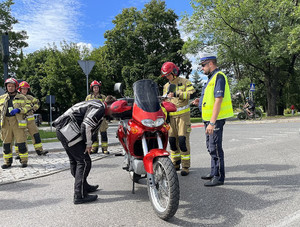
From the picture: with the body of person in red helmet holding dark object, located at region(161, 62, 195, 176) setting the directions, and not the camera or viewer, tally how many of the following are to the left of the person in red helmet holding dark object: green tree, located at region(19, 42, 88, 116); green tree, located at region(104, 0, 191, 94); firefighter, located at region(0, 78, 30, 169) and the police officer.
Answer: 1

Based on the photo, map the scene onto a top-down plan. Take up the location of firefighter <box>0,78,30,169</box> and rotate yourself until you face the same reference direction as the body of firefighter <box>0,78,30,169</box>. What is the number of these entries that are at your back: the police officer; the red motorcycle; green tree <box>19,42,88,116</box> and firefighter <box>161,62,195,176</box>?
1

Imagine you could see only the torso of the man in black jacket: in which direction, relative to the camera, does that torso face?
to the viewer's right

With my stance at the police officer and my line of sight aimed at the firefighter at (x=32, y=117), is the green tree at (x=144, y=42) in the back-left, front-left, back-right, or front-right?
front-right

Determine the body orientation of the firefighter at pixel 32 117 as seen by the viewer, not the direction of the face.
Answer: toward the camera

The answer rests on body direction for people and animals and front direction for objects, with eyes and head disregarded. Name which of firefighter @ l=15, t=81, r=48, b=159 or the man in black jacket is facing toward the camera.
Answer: the firefighter

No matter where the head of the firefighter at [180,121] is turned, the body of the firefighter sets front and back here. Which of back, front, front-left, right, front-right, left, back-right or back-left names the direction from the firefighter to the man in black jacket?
front

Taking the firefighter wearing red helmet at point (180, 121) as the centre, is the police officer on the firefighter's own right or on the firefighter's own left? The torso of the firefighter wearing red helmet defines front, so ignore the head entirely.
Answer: on the firefighter's own left

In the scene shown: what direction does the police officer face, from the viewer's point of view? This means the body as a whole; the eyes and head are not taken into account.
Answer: to the viewer's left

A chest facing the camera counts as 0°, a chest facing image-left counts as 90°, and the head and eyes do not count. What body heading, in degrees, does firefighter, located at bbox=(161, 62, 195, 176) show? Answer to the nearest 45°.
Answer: approximately 45°

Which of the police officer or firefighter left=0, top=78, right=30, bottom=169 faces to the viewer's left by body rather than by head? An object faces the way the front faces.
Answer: the police officer

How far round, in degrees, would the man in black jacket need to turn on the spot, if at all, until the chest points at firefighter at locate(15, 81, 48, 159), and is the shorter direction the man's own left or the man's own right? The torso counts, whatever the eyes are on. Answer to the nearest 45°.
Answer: approximately 90° to the man's own left

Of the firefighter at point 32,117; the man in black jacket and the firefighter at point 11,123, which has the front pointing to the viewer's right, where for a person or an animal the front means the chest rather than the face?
the man in black jacket

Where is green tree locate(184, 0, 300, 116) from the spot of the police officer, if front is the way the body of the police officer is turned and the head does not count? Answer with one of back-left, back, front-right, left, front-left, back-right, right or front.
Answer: right

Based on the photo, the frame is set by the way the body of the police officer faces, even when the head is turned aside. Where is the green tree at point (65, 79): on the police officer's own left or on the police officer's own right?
on the police officer's own right

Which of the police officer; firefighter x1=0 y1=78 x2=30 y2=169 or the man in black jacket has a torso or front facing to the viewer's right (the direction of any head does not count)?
the man in black jacket

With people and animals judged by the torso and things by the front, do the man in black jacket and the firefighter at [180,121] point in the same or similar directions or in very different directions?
very different directions
